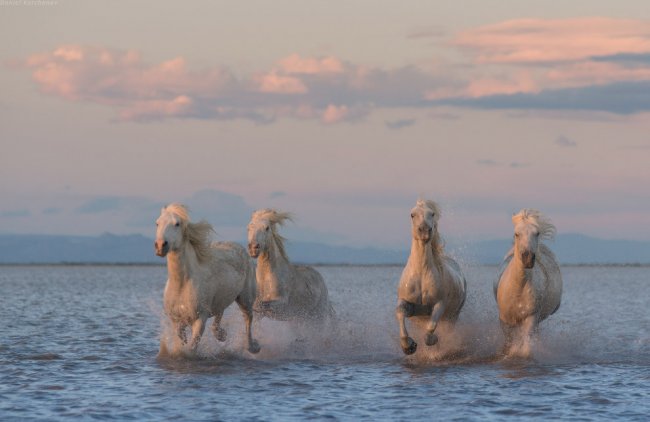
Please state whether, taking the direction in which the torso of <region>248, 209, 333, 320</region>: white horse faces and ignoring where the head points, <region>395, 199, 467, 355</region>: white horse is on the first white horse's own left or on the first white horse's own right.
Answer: on the first white horse's own left

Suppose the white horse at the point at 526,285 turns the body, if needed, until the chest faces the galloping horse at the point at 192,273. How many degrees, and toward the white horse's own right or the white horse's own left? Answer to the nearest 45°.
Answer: approximately 90° to the white horse's own right

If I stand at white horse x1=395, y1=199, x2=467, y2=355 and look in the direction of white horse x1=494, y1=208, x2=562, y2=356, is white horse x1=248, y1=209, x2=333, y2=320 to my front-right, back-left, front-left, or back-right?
back-left

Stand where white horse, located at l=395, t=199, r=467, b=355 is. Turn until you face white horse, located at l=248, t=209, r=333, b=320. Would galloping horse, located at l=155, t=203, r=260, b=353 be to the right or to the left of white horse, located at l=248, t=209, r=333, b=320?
left

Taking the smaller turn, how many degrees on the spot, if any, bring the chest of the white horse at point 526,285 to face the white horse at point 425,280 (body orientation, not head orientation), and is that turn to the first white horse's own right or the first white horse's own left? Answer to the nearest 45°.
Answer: approximately 90° to the first white horse's own right

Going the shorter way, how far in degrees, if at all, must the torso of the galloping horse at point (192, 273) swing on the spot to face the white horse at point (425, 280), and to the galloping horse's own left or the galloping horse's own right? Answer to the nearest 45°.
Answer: approximately 135° to the galloping horse's own left

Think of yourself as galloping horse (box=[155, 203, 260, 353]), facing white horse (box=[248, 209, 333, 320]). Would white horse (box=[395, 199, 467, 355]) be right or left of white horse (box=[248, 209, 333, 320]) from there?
right

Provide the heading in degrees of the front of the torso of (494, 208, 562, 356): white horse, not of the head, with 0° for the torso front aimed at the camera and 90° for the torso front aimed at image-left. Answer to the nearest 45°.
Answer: approximately 0°

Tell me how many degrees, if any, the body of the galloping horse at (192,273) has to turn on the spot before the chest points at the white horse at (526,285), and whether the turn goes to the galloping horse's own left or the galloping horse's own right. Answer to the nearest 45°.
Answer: approximately 135° to the galloping horse's own left

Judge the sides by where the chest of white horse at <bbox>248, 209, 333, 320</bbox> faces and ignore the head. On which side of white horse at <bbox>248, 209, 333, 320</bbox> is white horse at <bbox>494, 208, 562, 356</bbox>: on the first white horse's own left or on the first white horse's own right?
on the first white horse's own left

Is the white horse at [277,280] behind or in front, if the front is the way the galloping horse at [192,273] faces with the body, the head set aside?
behind
